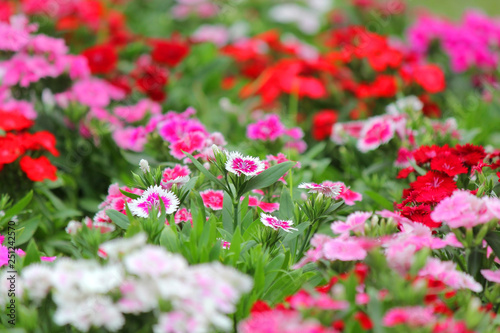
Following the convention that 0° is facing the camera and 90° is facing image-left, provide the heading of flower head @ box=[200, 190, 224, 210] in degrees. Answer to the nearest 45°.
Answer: approximately 0°

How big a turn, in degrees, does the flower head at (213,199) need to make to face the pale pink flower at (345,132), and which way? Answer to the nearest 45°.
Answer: approximately 135° to its left

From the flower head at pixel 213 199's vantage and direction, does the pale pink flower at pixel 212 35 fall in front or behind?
behind

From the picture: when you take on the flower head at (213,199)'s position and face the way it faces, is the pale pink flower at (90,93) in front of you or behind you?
behind
